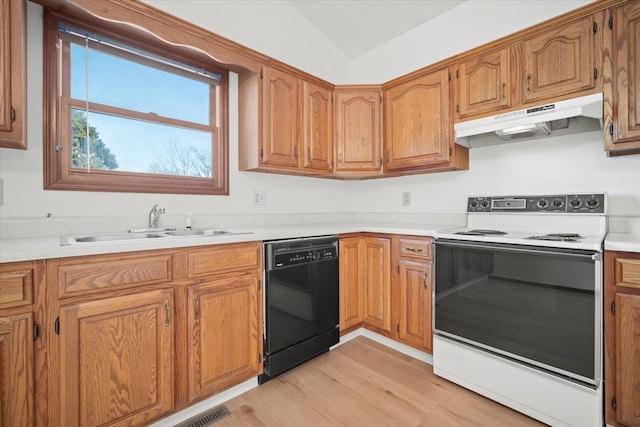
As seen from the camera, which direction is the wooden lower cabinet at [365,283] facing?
toward the camera

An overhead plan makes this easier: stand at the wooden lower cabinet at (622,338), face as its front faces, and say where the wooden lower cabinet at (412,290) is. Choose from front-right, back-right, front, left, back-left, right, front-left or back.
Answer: right

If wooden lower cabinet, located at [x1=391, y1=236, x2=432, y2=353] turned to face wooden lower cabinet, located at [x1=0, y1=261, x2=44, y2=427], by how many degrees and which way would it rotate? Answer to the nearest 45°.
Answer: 0° — it already faces it

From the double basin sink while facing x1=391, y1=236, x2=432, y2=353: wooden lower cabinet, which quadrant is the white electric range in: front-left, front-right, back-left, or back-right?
front-right

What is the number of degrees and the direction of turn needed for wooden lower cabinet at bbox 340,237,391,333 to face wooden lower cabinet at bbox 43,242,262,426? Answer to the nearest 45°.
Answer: approximately 45° to its right

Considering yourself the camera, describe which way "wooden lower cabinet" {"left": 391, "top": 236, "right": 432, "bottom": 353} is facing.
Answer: facing the viewer and to the left of the viewer

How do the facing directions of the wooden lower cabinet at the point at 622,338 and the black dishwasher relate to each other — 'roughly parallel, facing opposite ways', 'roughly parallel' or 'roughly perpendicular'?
roughly perpendicular

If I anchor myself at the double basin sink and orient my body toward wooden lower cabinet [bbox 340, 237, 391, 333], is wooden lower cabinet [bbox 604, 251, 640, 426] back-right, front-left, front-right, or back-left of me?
front-right

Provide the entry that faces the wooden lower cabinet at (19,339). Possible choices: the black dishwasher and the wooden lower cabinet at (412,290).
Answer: the wooden lower cabinet at (412,290)

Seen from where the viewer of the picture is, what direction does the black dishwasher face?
facing the viewer and to the right of the viewer

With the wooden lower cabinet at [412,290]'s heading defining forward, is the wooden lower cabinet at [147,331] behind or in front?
in front

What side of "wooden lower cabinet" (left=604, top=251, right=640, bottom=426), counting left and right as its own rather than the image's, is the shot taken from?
front

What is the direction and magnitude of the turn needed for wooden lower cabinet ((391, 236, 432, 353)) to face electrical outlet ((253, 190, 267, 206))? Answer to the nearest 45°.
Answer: approximately 45° to its right

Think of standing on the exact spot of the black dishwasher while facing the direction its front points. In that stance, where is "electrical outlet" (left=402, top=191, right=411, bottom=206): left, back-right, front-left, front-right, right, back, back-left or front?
left

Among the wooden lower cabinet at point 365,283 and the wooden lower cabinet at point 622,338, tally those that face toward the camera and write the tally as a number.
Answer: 2
